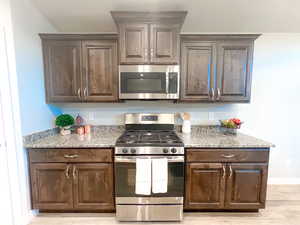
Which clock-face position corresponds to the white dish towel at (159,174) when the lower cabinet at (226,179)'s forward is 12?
The white dish towel is roughly at 2 o'clock from the lower cabinet.

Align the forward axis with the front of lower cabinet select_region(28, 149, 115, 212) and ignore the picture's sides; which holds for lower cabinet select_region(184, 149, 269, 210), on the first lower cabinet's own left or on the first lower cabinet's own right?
on the first lower cabinet's own left

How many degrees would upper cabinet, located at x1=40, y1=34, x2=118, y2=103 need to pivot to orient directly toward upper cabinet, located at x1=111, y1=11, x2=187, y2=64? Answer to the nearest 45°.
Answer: approximately 45° to its left

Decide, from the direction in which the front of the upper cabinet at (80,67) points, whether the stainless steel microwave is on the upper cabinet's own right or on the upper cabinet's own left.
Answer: on the upper cabinet's own left

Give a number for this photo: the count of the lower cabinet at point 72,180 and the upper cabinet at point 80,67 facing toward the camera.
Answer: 2

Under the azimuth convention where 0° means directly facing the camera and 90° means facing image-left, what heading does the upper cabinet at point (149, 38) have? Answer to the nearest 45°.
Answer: approximately 0°

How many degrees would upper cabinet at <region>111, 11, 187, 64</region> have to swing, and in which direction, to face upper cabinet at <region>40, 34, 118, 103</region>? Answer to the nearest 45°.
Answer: approximately 90° to its right
